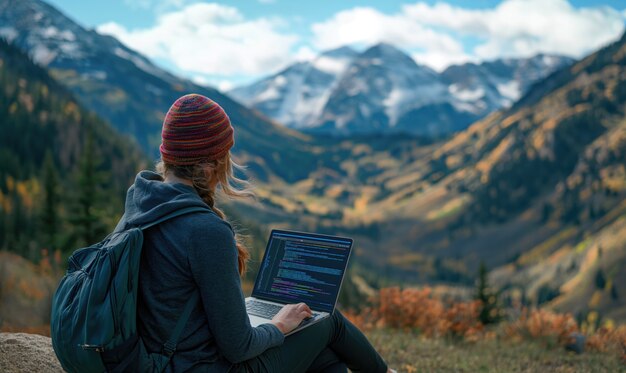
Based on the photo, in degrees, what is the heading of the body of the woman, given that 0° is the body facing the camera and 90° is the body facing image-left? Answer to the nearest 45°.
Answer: approximately 225°

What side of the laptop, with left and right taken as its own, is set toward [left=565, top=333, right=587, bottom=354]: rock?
back

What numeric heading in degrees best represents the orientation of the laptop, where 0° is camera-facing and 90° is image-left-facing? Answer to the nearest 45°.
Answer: approximately 45°

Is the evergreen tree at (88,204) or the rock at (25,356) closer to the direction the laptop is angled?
the rock

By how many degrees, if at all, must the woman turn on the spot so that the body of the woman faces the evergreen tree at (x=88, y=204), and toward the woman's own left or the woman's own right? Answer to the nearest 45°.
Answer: approximately 45° to the woman's own left

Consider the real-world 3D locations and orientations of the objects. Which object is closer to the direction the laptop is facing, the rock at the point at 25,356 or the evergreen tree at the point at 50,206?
the rock
